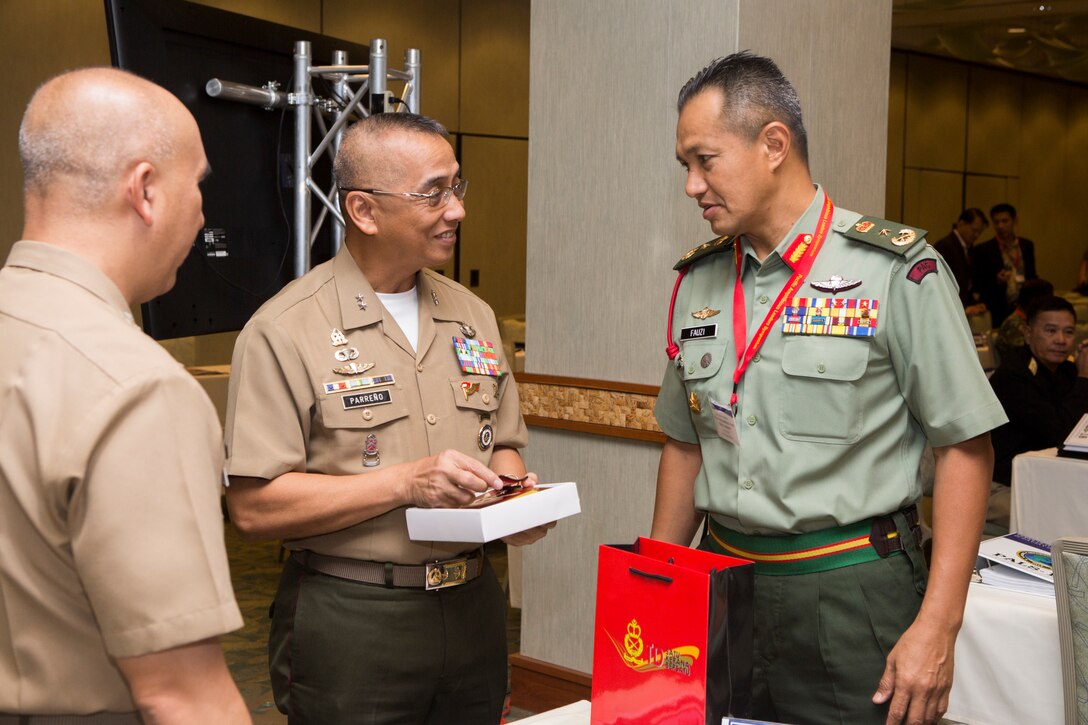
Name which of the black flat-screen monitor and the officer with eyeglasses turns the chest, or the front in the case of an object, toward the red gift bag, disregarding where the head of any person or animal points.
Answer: the officer with eyeglasses

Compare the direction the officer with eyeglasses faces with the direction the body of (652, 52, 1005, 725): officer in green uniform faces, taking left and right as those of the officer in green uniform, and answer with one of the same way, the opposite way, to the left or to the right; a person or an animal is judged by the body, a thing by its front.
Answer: to the left

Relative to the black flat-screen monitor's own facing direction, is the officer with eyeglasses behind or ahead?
behind

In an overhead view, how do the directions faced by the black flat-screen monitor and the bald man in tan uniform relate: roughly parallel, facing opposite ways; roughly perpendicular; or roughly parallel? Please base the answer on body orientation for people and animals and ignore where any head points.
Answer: roughly perpendicular

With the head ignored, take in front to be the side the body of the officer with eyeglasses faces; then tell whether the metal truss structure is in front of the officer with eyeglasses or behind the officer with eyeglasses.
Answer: behind

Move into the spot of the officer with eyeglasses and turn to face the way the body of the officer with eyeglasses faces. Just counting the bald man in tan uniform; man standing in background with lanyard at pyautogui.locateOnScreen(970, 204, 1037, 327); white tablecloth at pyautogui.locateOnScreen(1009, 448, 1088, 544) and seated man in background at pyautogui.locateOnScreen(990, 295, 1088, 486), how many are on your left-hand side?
3

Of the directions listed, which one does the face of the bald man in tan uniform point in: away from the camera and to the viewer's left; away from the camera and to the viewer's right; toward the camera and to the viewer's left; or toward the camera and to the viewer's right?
away from the camera and to the viewer's right

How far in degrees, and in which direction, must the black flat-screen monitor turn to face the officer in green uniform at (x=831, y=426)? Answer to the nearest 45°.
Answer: approximately 180°

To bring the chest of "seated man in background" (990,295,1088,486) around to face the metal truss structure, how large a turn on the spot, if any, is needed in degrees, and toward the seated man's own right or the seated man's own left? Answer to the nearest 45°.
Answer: approximately 90° to the seated man's own right

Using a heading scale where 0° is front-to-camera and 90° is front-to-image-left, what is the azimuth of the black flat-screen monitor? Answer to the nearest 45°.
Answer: approximately 135°

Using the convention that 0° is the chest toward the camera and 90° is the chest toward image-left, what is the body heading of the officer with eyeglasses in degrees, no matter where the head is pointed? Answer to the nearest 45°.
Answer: approximately 315°
